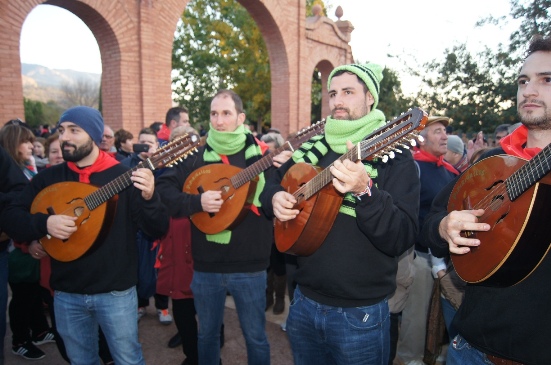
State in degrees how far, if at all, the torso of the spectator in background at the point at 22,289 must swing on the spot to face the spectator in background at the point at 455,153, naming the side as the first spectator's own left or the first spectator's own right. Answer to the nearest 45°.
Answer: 0° — they already face them

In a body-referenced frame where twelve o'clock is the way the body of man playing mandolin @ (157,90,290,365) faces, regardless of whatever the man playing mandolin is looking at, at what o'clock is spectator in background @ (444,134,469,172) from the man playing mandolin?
The spectator in background is roughly at 8 o'clock from the man playing mandolin.

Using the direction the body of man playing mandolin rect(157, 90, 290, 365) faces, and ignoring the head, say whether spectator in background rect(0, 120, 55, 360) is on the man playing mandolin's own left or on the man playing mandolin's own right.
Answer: on the man playing mandolin's own right

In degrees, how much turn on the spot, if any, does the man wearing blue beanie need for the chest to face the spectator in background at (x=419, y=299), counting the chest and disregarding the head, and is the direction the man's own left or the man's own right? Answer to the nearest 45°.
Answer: approximately 90° to the man's own left

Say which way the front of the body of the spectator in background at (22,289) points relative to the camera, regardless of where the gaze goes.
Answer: to the viewer's right

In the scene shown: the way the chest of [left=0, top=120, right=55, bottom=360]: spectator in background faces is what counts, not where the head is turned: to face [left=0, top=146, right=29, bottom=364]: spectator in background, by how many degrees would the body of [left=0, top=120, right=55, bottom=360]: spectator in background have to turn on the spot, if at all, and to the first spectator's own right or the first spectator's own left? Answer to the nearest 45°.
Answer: approximately 90° to the first spectator's own right

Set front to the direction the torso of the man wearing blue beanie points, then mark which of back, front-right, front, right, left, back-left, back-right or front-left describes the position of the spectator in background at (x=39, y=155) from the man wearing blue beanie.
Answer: back
